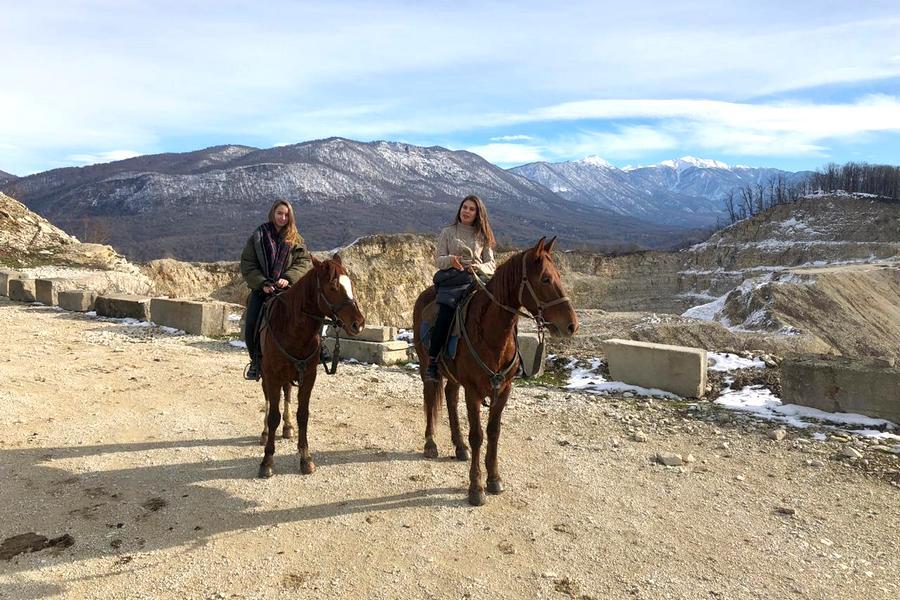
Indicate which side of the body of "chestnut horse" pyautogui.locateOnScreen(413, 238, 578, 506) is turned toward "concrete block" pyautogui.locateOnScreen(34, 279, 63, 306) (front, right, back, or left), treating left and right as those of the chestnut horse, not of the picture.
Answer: back

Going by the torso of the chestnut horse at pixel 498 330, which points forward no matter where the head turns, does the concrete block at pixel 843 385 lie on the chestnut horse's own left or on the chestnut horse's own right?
on the chestnut horse's own left

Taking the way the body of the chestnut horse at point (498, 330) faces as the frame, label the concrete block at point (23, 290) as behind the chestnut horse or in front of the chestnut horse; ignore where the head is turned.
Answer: behind

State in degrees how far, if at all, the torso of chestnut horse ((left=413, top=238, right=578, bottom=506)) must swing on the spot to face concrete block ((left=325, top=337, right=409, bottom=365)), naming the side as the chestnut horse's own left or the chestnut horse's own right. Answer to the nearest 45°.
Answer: approximately 135° to the chestnut horse's own left

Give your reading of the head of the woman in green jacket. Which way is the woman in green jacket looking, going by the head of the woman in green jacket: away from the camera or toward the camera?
toward the camera

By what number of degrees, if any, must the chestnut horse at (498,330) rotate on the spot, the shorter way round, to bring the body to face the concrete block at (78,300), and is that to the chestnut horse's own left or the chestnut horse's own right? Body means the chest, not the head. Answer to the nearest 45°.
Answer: approximately 180°

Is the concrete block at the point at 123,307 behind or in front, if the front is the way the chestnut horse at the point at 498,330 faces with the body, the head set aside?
behind

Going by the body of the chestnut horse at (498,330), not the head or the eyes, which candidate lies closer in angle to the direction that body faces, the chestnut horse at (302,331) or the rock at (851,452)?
the rock

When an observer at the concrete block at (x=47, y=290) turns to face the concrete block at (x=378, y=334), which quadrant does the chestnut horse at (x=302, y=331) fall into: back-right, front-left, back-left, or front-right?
front-right

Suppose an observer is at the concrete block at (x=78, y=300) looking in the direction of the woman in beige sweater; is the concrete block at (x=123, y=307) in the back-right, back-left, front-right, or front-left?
front-left
